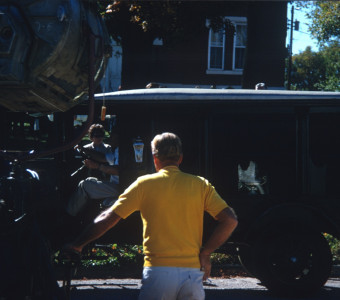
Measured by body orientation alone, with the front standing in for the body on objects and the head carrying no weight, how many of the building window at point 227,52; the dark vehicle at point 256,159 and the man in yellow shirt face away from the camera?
1

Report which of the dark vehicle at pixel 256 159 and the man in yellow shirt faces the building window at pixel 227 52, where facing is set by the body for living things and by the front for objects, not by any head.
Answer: the man in yellow shirt

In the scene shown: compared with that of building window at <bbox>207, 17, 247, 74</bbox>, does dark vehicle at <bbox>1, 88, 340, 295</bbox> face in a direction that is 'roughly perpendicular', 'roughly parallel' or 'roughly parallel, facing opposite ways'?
roughly perpendicular

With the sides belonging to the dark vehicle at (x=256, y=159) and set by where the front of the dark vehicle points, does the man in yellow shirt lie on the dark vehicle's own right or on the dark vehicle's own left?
on the dark vehicle's own left

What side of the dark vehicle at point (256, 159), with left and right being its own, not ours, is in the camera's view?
left

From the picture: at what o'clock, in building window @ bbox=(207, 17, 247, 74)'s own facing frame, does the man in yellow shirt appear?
The man in yellow shirt is roughly at 12 o'clock from the building window.

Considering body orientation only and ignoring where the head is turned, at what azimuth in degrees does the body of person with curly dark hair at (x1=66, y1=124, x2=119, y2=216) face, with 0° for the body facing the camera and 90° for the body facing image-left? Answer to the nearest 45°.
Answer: approximately 45°

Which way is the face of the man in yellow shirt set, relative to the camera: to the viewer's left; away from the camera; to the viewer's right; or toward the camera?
away from the camera

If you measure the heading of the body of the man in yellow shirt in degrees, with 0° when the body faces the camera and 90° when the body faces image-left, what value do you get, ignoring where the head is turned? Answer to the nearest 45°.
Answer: approximately 180°

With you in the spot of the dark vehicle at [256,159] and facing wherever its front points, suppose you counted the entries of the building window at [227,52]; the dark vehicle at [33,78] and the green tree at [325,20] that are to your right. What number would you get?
2

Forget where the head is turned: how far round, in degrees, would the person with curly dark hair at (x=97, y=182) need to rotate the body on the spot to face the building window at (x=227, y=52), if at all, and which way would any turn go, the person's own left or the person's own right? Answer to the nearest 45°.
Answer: approximately 135° to the person's own right

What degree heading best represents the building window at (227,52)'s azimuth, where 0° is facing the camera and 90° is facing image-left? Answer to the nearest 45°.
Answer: approximately 0°

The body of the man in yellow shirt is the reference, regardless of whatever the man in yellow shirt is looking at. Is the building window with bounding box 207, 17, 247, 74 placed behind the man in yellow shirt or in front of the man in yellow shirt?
in front

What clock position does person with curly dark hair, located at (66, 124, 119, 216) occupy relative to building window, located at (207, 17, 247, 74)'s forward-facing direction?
The person with curly dark hair is roughly at 12 o'clock from the building window.

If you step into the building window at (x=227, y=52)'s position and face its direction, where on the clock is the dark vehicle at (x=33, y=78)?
The dark vehicle is roughly at 12 o'clock from the building window.
